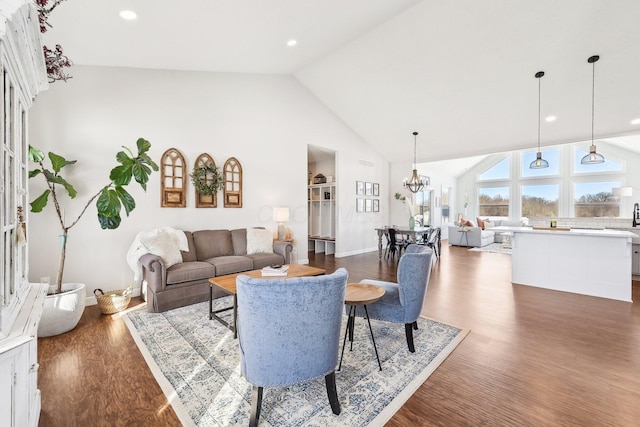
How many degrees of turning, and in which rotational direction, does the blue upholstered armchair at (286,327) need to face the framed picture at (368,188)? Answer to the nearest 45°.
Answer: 0° — it already faces it

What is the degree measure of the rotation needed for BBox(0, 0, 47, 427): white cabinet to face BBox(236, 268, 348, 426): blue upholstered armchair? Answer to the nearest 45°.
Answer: approximately 45° to its right

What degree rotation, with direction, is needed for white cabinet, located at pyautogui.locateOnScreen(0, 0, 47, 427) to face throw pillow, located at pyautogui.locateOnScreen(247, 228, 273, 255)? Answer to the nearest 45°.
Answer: approximately 45° to its left

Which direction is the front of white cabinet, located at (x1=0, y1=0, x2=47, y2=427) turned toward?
to the viewer's right

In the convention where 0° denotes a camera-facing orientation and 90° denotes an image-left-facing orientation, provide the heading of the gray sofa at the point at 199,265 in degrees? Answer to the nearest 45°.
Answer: approximately 315°

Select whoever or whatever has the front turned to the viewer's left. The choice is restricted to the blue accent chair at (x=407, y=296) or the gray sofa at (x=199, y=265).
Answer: the blue accent chair

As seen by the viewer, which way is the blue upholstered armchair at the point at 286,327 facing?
away from the camera

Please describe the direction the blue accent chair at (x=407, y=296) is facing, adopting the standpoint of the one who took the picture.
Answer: facing to the left of the viewer

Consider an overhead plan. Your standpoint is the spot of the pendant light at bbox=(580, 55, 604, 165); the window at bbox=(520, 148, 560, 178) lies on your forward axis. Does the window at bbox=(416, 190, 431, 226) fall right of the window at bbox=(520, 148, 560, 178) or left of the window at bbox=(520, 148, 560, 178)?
left

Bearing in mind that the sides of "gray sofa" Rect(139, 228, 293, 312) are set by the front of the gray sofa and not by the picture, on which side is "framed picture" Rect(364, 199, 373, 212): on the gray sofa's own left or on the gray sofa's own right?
on the gray sofa's own left

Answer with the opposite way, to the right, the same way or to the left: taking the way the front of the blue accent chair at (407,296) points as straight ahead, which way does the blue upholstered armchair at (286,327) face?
to the right

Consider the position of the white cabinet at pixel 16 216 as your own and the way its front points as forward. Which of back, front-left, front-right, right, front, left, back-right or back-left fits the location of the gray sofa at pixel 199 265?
front-left

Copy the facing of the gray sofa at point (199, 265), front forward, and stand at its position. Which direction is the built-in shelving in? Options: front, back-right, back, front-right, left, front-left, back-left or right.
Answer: left
